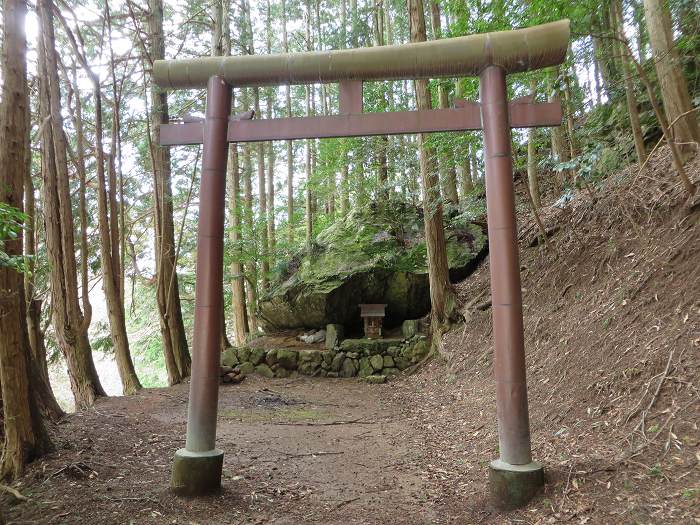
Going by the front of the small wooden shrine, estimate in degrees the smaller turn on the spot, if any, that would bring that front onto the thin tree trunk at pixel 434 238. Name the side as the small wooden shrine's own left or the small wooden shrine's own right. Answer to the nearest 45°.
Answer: approximately 45° to the small wooden shrine's own left

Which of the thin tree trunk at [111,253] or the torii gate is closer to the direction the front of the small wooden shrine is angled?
the torii gate

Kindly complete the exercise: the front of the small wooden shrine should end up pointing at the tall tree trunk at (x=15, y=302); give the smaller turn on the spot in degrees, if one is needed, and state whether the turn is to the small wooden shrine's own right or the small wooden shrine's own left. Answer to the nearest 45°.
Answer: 0° — it already faces it

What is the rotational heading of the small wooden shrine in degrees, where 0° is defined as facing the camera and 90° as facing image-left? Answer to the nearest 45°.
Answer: approximately 0°

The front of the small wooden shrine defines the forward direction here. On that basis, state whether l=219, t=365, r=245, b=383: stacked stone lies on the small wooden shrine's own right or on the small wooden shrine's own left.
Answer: on the small wooden shrine's own right

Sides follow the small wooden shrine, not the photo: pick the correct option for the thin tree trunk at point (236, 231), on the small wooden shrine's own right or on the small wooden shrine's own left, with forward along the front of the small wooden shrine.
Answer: on the small wooden shrine's own right

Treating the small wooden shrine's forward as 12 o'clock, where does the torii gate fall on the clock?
The torii gate is roughly at 12 o'clock from the small wooden shrine.

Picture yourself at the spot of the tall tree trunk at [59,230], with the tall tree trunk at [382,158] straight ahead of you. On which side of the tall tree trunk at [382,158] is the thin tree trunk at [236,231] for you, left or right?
left

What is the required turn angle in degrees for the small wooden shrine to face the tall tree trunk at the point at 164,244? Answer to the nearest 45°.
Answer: approximately 45° to its right

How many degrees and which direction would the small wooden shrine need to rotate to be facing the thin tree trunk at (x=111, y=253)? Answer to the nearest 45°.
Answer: approximately 45° to its right
